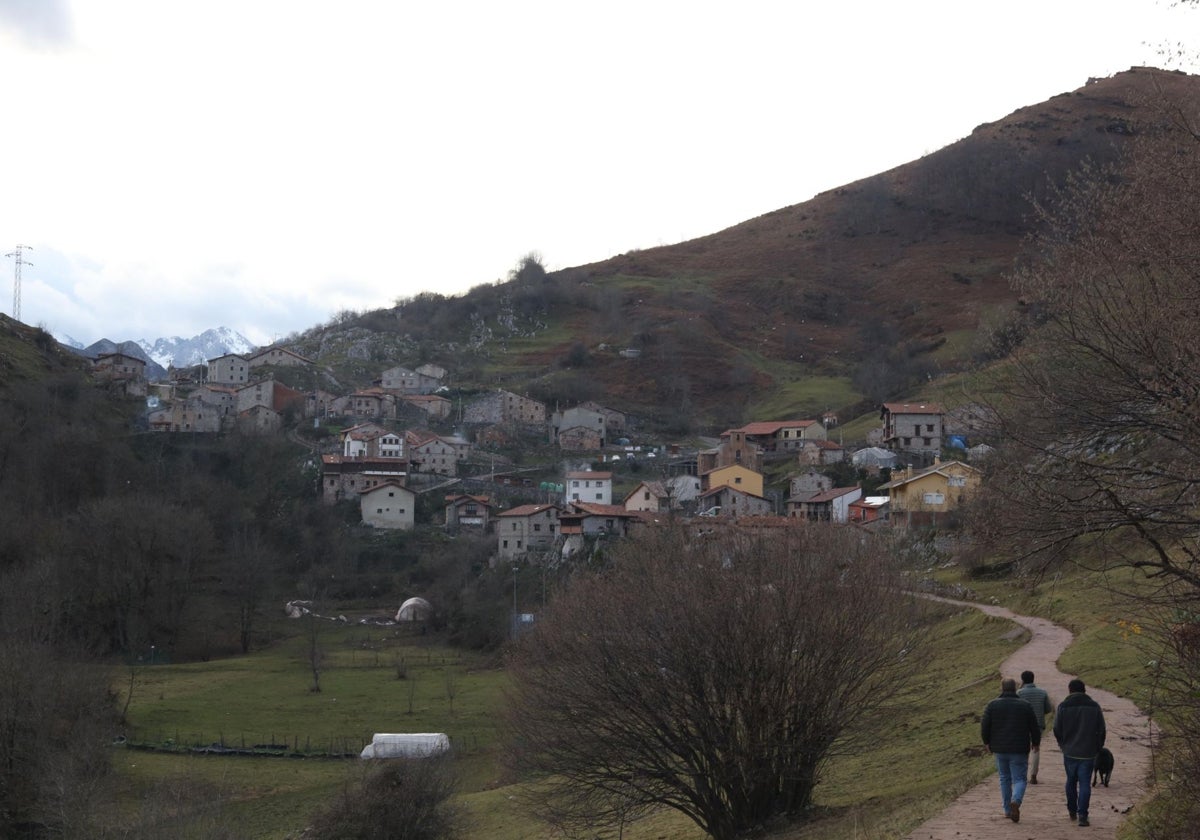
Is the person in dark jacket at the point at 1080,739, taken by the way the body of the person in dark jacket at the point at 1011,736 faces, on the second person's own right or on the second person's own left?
on the second person's own right

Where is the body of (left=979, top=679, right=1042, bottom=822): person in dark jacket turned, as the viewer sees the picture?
away from the camera

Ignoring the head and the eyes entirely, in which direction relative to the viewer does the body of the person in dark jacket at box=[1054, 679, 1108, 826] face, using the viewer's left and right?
facing away from the viewer

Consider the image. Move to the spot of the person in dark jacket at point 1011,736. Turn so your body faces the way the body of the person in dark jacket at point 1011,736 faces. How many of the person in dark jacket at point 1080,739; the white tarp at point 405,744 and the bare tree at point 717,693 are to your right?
1

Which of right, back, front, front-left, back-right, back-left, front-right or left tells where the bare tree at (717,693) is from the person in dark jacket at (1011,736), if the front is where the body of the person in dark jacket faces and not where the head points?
front-left

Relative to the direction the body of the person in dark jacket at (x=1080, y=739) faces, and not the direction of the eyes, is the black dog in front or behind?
in front

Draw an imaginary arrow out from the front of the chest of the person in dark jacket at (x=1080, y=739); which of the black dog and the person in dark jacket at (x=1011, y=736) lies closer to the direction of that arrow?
the black dog
